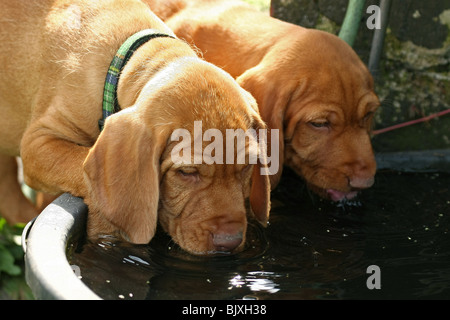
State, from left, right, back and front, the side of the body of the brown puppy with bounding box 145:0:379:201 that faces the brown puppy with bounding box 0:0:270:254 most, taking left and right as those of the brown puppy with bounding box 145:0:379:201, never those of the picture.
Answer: right

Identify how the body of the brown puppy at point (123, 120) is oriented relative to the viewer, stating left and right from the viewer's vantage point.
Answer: facing the viewer and to the right of the viewer

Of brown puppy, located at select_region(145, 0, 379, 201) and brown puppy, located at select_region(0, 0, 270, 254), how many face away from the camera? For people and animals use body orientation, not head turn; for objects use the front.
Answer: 0

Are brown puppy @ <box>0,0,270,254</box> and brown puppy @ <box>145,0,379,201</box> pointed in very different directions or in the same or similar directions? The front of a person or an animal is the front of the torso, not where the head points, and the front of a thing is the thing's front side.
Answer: same or similar directions
